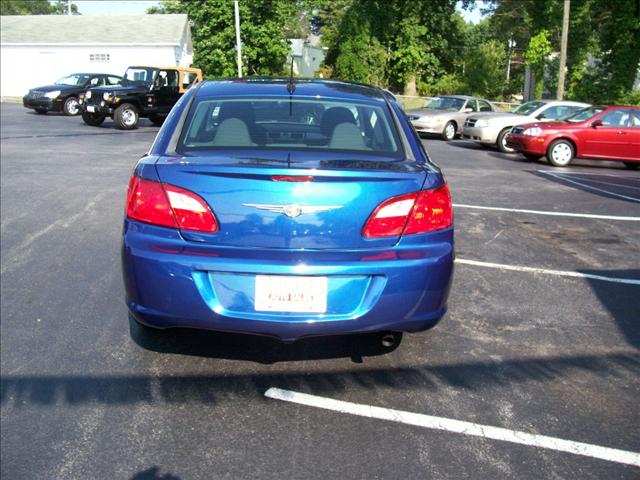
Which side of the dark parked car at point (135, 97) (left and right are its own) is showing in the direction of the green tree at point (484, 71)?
back

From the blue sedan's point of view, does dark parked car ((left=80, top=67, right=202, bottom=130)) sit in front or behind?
in front

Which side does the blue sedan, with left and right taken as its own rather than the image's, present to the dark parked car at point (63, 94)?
front

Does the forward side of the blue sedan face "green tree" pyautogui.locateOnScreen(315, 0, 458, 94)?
yes

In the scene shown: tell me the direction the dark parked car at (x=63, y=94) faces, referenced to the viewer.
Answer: facing the viewer and to the left of the viewer

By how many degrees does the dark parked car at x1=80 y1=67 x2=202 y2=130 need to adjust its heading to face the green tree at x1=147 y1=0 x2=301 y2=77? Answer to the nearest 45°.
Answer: approximately 135° to its right

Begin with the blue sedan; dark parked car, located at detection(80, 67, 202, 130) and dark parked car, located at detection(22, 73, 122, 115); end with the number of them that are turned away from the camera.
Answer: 1

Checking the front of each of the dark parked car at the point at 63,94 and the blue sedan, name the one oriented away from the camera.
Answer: the blue sedan

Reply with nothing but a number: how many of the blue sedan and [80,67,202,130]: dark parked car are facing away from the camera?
1

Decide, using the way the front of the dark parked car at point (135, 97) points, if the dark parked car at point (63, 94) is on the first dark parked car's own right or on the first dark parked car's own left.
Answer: on the first dark parked car's own right

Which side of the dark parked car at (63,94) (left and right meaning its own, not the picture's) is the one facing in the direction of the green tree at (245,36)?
back

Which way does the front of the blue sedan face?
away from the camera

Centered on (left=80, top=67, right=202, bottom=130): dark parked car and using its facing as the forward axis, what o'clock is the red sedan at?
The red sedan is roughly at 9 o'clock from the dark parked car.

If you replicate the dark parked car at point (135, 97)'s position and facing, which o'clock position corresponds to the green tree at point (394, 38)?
The green tree is roughly at 6 o'clock from the dark parked car.

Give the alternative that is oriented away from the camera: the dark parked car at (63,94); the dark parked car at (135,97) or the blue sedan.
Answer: the blue sedan

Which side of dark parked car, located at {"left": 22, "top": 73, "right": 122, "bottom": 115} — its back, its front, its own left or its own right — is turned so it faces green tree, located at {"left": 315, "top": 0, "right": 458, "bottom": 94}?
back

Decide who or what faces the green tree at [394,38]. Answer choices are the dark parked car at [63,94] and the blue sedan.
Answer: the blue sedan

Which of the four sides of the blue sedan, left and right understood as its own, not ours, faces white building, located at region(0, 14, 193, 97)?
front

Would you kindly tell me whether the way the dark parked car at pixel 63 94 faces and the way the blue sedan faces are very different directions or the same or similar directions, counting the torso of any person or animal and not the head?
very different directions
